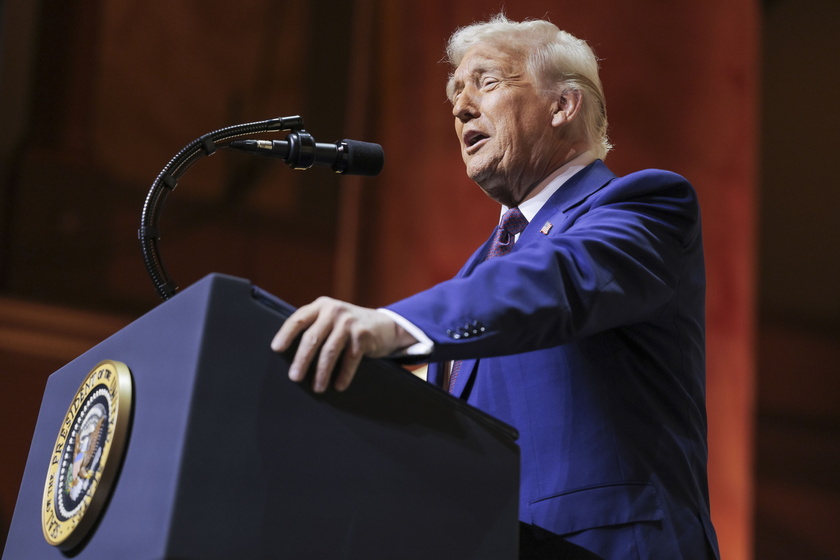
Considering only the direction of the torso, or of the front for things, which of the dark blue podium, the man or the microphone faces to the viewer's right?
the microphone

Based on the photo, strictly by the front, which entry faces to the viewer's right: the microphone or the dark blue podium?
the microphone

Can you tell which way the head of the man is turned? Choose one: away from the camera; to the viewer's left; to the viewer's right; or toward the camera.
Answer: to the viewer's left

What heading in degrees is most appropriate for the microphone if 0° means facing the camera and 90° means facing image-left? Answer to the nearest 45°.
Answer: approximately 270°

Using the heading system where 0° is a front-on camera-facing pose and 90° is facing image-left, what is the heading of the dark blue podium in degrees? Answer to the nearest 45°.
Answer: approximately 45°

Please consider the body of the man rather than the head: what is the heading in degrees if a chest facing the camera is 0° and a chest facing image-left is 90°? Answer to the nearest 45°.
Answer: approximately 45°
